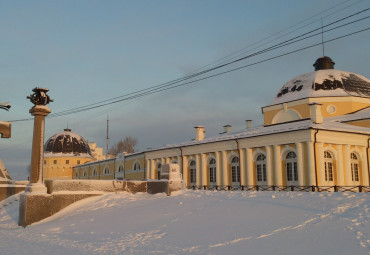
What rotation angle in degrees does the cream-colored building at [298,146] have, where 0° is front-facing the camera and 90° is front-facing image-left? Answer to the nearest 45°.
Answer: approximately 45°
